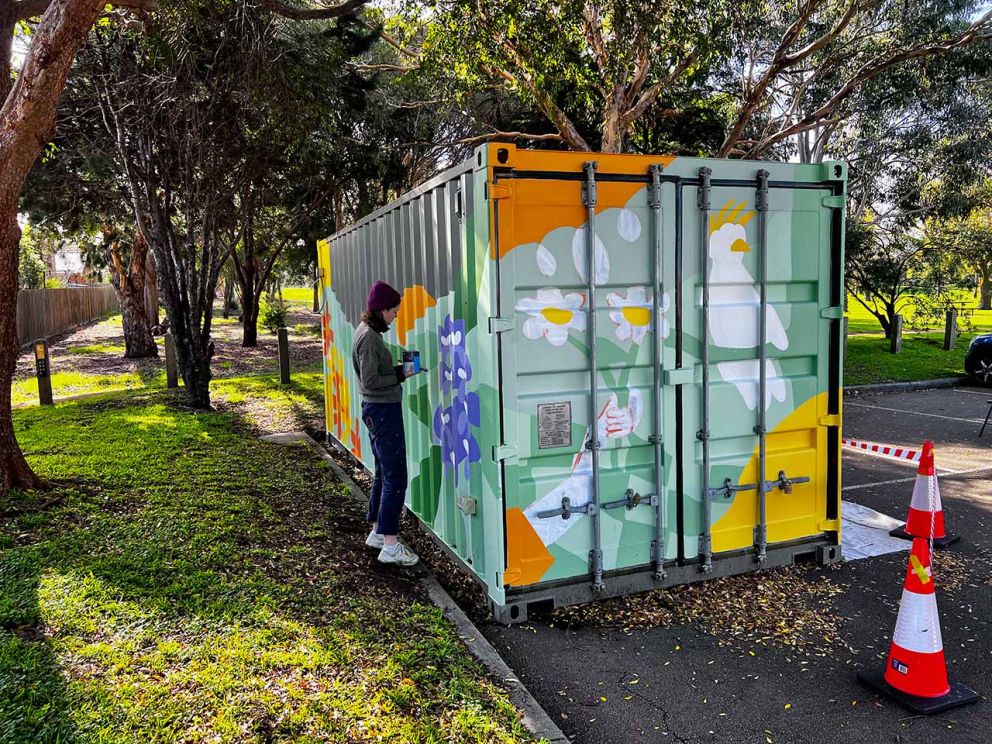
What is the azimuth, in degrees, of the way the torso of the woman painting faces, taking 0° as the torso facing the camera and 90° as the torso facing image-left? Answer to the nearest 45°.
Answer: approximately 270°

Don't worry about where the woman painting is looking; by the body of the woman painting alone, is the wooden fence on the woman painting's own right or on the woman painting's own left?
on the woman painting's own left

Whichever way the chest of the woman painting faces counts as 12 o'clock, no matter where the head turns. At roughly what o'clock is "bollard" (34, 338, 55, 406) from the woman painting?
The bollard is roughly at 8 o'clock from the woman painting.

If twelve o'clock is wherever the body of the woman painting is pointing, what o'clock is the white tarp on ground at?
The white tarp on ground is roughly at 12 o'clock from the woman painting.
